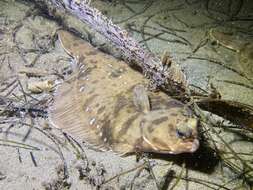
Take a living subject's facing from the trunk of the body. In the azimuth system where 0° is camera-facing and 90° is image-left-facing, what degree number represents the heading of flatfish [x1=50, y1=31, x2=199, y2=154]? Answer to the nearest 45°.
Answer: approximately 315°

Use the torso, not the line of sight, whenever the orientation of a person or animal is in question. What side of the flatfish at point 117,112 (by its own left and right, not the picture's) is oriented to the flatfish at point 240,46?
left
